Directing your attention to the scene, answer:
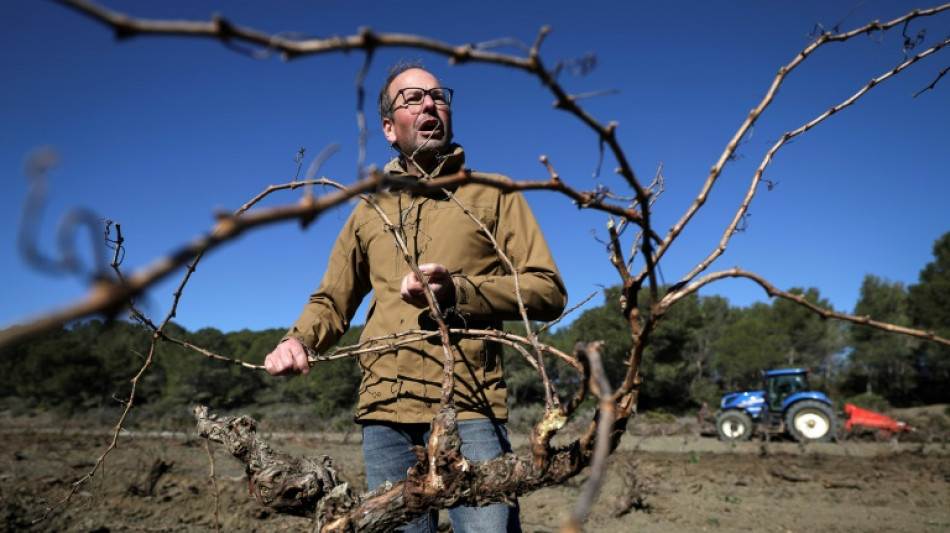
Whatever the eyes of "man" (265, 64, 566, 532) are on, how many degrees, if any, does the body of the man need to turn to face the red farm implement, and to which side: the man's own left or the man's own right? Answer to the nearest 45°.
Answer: approximately 135° to the man's own left

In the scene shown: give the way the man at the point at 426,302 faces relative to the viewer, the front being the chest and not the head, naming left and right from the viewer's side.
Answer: facing the viewer

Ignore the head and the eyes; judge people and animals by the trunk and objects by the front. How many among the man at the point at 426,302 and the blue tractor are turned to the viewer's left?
1

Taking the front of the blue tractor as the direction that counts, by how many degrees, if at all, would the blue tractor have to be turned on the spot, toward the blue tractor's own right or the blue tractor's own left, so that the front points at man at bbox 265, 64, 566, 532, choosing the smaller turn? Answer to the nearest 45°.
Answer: approximately 90° to the blue tractor's own left

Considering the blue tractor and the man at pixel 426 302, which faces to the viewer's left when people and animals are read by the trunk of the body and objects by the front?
the blue tractor

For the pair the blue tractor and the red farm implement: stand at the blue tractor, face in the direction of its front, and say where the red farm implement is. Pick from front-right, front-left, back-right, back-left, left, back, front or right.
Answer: back-right

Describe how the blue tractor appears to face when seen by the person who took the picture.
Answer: facing to the left of the viewer

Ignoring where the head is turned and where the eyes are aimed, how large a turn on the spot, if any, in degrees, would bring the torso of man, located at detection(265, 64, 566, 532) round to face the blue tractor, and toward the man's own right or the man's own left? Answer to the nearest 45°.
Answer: approximately 135° to the man's own left
